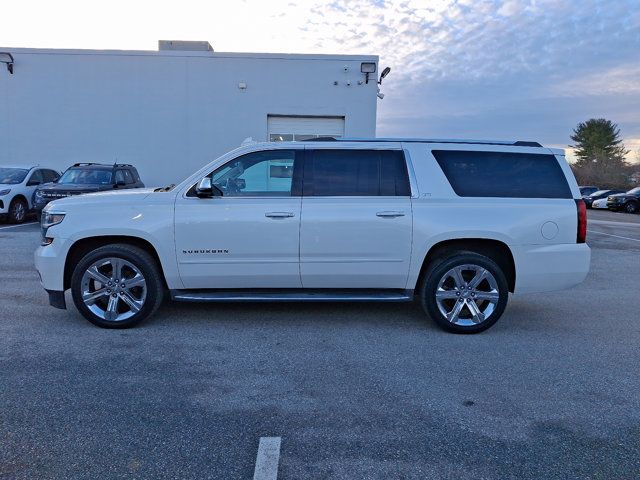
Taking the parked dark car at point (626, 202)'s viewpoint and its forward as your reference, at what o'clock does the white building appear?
The white building is roughly at 12 o'clock from the parked dark car.

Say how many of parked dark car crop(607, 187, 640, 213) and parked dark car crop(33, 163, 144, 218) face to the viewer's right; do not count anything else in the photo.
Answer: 0

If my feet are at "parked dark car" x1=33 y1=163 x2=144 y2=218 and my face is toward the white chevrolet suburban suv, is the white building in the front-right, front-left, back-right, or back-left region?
back-left

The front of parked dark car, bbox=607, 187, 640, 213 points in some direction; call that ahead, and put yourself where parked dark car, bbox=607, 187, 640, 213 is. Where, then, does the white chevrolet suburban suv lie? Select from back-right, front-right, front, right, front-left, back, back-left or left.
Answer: front-left

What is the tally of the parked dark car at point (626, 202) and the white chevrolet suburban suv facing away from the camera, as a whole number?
0

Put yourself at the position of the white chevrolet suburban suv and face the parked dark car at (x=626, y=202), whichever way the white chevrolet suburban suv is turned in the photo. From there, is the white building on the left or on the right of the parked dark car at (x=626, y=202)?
left

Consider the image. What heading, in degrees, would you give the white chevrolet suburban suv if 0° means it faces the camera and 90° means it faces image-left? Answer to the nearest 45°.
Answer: approximately 90°

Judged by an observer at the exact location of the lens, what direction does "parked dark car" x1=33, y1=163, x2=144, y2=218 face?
facing the viewer and to the left of the viewer

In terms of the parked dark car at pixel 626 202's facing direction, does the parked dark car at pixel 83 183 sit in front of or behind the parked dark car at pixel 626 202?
in front

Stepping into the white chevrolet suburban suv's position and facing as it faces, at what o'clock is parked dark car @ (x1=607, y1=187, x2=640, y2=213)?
The parked dark car is roughly at 4 o'clock from the white chevrolet suburban suv.
